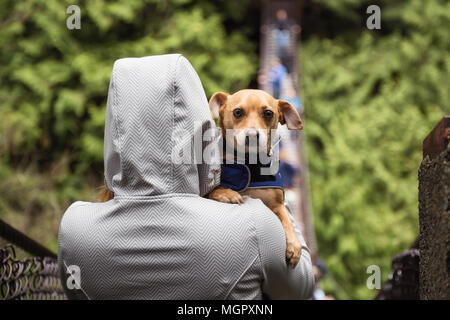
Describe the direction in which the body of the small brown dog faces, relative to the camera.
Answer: toward the camera
